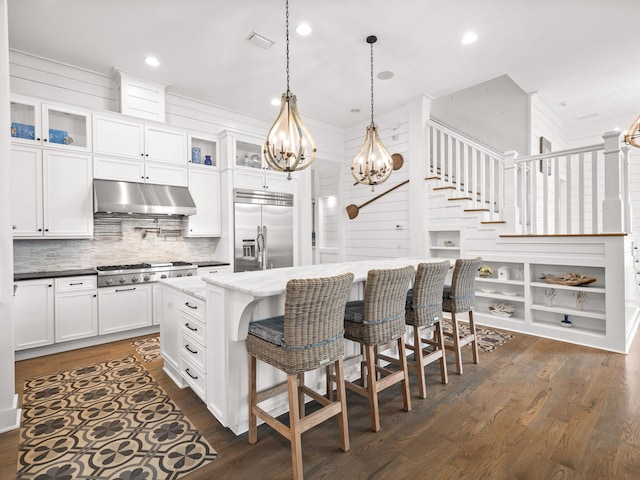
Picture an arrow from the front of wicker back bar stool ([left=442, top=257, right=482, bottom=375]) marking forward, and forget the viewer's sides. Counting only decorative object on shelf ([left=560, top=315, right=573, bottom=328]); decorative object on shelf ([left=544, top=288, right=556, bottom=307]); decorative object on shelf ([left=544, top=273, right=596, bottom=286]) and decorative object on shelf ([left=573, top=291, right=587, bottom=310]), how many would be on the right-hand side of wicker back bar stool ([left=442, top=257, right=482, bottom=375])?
4

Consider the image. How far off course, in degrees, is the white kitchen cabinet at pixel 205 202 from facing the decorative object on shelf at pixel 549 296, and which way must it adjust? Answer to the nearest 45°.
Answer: approximately 45° to its left

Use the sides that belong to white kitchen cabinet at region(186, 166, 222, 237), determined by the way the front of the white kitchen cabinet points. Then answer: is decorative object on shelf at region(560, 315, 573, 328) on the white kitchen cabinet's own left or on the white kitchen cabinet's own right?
on the white kitchen cabinet's own left

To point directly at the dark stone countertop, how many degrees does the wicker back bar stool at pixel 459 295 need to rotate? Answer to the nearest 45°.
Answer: approximately 45° to its left

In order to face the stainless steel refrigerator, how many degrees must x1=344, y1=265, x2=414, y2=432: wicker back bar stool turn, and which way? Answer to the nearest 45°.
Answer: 0° — it already faces it

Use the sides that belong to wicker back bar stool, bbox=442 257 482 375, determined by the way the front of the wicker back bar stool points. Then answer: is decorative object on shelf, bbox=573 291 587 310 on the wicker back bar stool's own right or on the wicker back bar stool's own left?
on the wicker back bar stool's own right

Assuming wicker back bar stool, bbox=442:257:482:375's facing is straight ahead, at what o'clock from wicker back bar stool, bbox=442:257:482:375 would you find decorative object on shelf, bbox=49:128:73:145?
The decorative object on shelf is roughly at 10 o'clock from the wicker back bar stool.

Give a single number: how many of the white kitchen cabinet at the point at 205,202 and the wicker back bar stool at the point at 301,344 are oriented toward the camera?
1

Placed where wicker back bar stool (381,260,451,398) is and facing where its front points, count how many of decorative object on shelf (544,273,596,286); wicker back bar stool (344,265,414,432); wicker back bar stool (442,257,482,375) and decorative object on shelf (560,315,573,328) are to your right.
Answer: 3

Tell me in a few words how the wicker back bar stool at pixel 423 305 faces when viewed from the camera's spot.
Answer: facing away from the viewer and to the left of the viewer

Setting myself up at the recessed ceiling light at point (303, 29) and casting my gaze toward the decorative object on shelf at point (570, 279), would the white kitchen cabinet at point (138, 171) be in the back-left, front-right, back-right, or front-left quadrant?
back-left

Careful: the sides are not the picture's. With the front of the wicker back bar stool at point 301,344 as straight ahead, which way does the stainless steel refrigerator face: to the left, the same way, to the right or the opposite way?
the opposite way

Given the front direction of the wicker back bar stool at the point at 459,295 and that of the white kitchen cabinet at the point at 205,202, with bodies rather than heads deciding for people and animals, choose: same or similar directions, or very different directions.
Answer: very different directions

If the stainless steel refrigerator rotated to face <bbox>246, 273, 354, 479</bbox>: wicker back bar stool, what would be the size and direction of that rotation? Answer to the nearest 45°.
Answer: approximately 45° to its right

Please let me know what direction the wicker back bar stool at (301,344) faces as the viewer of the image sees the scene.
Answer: facing away from the viewer and to the left of the viewer

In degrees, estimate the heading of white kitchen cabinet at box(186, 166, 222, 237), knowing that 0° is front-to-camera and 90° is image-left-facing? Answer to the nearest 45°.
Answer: approximately 0°

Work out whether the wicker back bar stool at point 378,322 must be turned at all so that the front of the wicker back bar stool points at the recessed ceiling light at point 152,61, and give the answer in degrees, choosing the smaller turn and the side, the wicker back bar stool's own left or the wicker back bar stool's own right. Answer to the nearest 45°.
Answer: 0° — it already faces it

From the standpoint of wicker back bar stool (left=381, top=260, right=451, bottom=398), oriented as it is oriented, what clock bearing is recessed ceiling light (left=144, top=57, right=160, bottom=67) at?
The recessed ceiling light is roughly at 11 o'clock from the wicker back bar stool.
